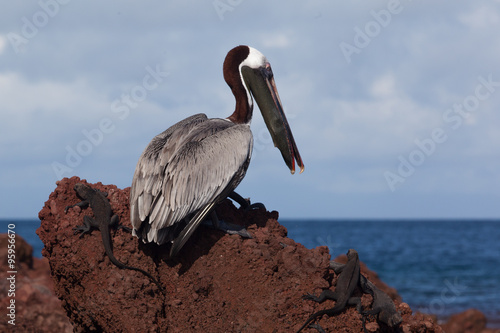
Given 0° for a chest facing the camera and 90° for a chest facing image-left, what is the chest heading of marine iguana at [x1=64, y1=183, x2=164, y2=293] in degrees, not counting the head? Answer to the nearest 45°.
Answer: approximately 135°

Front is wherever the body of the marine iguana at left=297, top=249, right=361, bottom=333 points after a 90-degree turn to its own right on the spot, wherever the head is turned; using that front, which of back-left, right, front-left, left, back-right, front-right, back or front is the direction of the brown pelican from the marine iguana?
back

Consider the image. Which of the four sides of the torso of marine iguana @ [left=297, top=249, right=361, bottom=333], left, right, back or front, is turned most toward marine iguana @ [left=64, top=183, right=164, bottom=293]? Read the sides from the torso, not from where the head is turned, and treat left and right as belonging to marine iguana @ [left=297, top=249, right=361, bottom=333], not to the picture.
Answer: left

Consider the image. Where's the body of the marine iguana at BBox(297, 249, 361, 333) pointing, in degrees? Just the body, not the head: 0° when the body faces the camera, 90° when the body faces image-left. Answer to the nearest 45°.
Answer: approximately 180°

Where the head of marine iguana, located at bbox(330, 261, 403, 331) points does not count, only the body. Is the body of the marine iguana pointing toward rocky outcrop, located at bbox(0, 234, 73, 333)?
no

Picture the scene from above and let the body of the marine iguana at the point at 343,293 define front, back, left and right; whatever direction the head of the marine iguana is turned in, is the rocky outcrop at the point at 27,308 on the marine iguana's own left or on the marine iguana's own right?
on the marine iguana's own left
